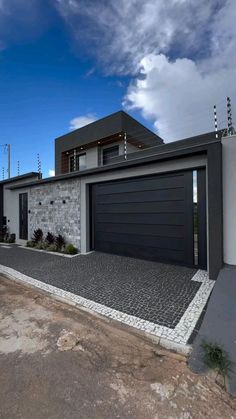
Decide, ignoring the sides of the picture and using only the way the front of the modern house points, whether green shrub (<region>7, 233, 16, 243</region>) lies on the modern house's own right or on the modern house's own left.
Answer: on the modern house's own right

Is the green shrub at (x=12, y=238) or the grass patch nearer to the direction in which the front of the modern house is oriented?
the grass patch

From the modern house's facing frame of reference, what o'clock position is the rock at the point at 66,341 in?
The rock is roughly at 11 o'clock from the modern house.

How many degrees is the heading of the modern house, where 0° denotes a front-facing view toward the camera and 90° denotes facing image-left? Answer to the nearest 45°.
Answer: approximately 45°

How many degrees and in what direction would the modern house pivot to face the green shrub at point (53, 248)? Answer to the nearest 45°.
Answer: approximately 90° to its right

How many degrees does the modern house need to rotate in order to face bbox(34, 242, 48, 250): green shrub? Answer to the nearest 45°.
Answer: approximately 90° to its right
